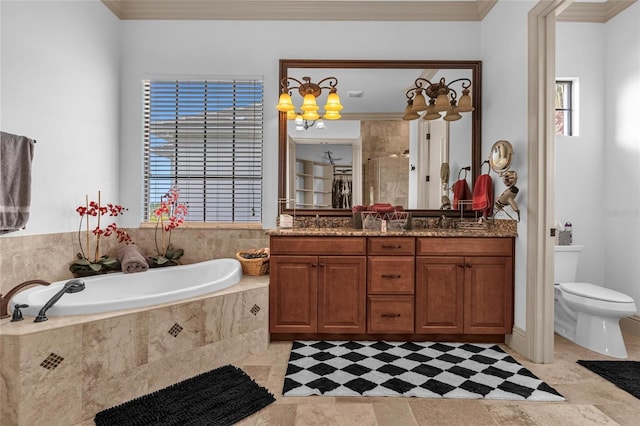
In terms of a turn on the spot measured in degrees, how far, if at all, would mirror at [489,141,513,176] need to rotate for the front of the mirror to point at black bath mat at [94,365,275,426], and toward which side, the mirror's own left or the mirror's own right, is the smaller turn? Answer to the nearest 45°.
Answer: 0° — it already faces it

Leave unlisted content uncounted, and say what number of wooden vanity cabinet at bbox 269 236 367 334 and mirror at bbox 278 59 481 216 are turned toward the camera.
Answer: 2

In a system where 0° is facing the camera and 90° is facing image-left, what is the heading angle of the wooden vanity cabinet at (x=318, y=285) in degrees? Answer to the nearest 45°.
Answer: approximately 0°

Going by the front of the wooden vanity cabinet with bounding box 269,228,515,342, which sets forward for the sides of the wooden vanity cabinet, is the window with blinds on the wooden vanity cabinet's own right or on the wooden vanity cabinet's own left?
on the wooden vanity cabinet's own right

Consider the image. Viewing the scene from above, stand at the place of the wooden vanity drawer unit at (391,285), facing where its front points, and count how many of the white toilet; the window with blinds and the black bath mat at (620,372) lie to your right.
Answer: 1

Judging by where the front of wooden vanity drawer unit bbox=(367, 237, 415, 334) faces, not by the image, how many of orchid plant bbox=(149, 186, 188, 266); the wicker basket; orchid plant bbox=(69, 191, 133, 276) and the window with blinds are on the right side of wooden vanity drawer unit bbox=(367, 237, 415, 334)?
4

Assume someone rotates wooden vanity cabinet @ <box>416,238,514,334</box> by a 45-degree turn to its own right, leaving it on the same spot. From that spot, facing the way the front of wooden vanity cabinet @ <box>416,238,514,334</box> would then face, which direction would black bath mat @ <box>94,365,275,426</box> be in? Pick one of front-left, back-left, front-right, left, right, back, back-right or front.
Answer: front

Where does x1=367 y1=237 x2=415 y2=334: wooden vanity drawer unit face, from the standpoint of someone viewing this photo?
facing the viewer

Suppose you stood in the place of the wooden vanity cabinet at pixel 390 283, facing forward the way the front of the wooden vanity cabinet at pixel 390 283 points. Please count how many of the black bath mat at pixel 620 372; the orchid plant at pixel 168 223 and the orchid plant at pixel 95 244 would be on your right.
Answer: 2

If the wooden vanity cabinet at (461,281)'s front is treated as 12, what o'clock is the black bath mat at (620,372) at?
The black bath mat is roughly at 9 o'clock from the wooden vanity cabinet.

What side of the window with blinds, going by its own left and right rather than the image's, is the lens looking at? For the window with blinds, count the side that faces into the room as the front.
front

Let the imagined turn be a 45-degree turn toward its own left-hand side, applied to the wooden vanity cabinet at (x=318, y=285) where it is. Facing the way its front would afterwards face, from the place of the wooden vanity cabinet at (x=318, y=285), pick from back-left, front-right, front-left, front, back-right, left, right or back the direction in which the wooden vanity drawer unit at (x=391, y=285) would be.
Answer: front-left

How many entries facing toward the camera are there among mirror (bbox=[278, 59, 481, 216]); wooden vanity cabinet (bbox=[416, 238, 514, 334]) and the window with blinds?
3

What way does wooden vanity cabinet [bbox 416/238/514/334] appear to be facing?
toward the camera
